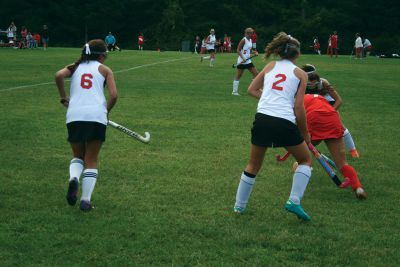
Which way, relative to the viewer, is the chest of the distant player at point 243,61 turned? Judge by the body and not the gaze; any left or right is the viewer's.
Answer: facing the viewer and to the right of the viewer

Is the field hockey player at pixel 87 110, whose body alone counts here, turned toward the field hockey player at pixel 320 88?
no

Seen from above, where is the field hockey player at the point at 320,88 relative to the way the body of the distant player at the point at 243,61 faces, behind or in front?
in front

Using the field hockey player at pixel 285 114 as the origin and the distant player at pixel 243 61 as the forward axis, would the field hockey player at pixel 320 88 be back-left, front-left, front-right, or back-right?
front-right

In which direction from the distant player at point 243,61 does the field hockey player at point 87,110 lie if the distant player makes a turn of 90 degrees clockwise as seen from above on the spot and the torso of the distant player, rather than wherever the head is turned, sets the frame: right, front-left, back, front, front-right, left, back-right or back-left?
front-left

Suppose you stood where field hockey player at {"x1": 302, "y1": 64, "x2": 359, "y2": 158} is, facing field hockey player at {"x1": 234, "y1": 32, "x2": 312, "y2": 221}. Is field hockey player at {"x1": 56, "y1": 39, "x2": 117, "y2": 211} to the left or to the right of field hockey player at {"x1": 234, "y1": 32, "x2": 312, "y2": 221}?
right

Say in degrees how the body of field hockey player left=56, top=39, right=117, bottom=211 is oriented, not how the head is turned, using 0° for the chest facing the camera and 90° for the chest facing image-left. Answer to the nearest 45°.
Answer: approximately 180°
